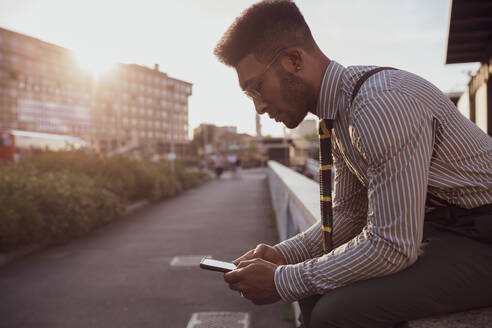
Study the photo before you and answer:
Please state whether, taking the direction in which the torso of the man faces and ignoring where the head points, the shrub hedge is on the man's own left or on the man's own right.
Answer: on the man's own right

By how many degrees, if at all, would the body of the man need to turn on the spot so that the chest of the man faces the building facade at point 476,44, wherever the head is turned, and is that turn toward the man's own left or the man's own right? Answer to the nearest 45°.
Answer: approximately 90° to the man's own right

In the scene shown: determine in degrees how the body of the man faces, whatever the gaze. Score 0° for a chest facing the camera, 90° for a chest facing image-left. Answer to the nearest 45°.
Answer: approximately 90°
